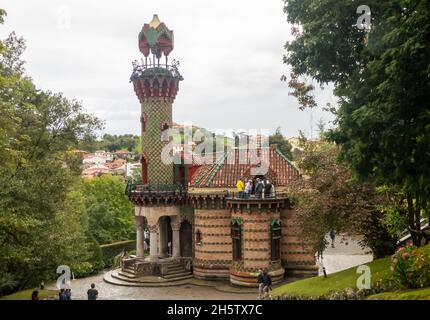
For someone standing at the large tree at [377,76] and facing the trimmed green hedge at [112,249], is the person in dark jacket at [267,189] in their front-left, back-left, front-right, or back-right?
front-right

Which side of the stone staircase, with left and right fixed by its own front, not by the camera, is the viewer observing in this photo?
front

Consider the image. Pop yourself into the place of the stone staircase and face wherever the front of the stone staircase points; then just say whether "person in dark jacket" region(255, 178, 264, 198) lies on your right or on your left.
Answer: on your left

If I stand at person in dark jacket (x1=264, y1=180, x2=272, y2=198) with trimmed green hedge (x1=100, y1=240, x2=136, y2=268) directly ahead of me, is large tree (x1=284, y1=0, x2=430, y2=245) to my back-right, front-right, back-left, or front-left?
back-left

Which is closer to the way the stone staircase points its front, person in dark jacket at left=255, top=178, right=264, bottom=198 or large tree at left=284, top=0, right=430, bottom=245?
the large tree

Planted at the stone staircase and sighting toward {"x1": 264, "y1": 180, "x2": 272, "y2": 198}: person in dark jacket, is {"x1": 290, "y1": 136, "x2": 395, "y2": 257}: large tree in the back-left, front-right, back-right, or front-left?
front-right

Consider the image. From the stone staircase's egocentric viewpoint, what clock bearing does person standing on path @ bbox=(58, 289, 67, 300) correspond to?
The person standing on path is roughly at 1 o'clock from the stone staircase.

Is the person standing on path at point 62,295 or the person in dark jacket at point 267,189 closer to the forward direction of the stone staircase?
the person standing on path
